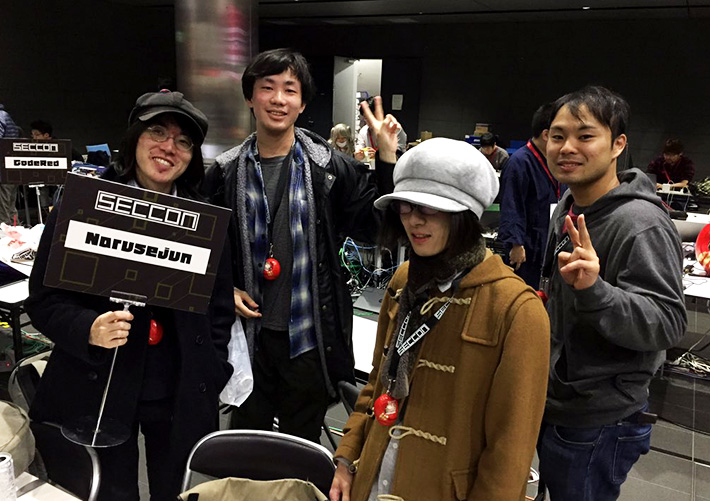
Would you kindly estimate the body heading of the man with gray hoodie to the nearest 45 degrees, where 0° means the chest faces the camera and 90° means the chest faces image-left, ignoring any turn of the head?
approximately 45°

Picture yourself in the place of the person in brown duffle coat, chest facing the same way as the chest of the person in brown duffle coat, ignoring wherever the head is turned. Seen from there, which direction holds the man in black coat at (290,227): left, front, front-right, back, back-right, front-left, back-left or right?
right

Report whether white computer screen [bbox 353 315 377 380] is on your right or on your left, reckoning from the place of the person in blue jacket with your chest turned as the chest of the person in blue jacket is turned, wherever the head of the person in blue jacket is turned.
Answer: on your right

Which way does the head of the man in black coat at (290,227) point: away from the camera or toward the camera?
toward the camera

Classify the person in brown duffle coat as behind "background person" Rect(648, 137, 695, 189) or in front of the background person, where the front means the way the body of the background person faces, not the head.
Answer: in front

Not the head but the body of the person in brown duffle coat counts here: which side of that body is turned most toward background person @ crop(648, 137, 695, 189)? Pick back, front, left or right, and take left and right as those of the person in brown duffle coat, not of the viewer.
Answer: back

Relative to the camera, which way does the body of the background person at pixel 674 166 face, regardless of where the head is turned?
toward the camera
